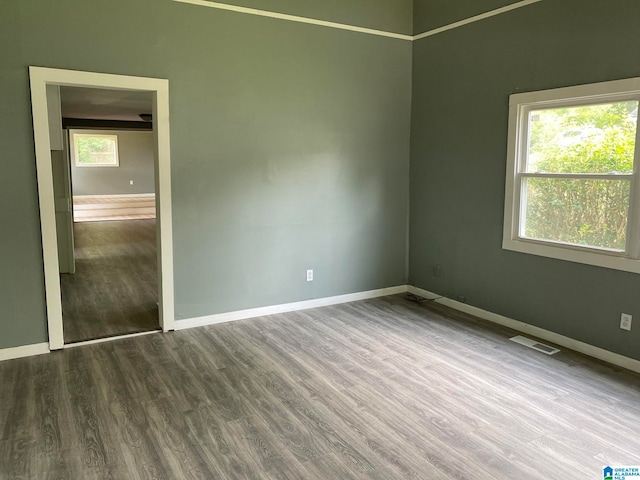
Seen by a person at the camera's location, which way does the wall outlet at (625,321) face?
facing the viewer and to the left of the viewer

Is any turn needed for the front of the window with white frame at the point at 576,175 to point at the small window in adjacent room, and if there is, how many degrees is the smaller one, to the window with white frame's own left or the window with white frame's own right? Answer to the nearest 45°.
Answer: approximately 90° to the window with white frame's own right

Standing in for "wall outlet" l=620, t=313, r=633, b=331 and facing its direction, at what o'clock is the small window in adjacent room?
The small window in adjacent room is roughly at 2 o'clock from the wall outlet.

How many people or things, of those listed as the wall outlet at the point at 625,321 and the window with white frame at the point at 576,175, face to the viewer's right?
0

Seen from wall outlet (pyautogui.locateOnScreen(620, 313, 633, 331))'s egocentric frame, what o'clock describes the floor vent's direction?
The floor vent is roughly at 2 o'clock from the wall outlet.
